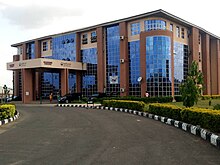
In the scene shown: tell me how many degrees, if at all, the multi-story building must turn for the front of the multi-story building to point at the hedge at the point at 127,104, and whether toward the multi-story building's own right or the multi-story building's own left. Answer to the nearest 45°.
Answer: approximately 45° to the multi-story building's own left

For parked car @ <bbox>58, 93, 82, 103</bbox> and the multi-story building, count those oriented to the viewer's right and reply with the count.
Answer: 0

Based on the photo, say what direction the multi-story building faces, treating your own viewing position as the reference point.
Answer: facing the viewer and to the left of the viewer

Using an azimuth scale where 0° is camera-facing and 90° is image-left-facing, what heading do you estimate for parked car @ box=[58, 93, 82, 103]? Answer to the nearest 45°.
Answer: approximately 45°

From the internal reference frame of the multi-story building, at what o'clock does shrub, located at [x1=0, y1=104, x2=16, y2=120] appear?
The shrub is roughly at 11 o'clock from the multi-story building.

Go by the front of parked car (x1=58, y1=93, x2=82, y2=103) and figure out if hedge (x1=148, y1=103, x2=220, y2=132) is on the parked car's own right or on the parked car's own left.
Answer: on the parked car's own left

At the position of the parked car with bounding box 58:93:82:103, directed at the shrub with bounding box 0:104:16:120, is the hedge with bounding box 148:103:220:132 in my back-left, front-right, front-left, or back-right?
front-left

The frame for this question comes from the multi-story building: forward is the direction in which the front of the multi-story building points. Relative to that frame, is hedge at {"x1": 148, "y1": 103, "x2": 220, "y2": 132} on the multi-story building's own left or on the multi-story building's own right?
on the multi-story building's own left
